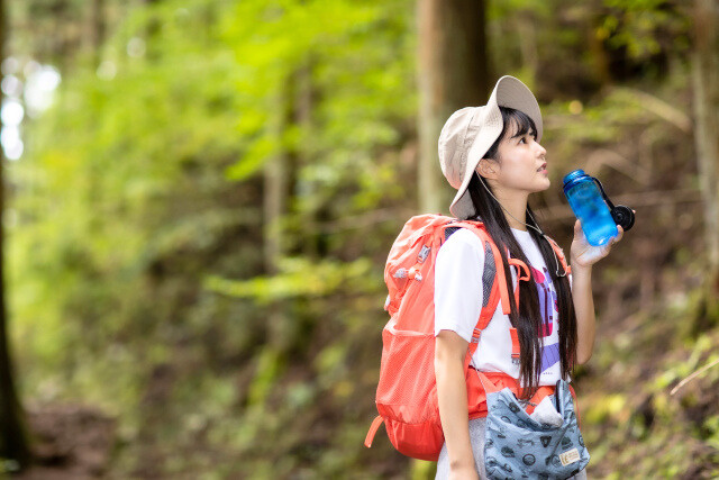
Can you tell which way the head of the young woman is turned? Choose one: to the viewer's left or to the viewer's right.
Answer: to the viewer's right

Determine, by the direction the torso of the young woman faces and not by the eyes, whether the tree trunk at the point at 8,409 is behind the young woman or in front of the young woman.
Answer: behind

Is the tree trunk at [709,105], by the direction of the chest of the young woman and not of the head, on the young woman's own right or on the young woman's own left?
on the young woman's own left

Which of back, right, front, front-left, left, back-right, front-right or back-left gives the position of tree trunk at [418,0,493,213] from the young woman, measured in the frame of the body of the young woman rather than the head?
back-left

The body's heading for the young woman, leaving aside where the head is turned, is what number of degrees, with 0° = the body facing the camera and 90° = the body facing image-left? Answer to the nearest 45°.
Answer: approximately 315°
